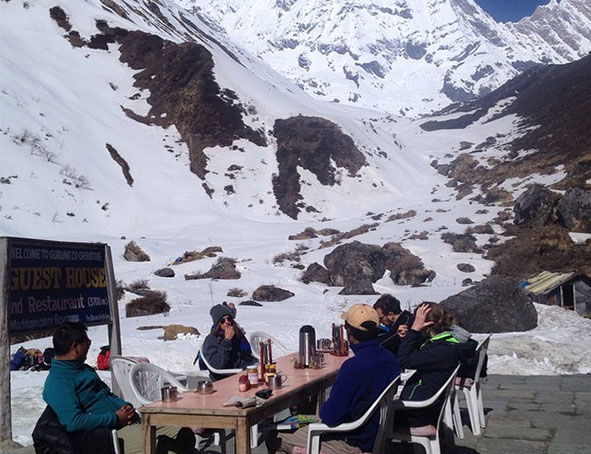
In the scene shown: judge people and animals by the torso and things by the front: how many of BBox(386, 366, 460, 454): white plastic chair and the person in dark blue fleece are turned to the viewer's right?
0

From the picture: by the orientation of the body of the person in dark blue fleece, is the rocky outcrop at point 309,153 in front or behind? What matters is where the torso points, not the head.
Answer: in front

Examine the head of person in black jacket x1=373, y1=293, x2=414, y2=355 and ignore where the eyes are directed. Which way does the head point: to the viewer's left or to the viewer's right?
to the viewer's left

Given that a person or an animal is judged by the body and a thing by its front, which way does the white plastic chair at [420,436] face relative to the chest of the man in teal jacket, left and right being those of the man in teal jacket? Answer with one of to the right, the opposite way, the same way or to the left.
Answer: the opposite way

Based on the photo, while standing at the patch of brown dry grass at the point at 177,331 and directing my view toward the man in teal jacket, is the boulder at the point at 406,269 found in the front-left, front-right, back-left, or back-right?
back-left

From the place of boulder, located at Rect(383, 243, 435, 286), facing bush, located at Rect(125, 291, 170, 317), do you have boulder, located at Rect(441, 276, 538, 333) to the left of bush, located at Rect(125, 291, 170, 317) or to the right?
left

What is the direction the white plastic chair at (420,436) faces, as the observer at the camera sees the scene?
facing to the left of the viewer

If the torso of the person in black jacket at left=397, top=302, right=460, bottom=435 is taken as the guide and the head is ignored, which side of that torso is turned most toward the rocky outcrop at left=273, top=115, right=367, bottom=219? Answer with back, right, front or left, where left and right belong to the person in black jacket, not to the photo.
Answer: right

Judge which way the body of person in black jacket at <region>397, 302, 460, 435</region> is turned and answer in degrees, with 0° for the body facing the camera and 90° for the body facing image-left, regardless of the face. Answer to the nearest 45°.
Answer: approximately 90°

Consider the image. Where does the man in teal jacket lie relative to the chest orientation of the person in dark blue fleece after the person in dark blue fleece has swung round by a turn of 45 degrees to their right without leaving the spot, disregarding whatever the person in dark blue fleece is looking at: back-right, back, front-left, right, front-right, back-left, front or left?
left

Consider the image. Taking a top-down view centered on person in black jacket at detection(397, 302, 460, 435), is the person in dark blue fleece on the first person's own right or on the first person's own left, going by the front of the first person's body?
on the first person's own left

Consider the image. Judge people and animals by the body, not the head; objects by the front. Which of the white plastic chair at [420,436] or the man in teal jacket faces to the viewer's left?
the white plastic chair

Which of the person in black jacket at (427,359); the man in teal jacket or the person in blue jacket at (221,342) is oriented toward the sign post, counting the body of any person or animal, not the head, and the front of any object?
the person in black jacket

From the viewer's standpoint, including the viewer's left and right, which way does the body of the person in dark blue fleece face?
facing away from the viewer and to the left of the viewer

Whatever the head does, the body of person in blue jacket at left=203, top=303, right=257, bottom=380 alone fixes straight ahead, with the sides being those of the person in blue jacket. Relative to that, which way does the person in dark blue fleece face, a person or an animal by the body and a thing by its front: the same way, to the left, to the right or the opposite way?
the opposite way

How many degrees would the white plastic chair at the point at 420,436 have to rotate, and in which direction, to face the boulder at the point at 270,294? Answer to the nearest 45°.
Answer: approximately 90° to its right

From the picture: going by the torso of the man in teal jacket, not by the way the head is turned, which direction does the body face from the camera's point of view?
to the viewer's right

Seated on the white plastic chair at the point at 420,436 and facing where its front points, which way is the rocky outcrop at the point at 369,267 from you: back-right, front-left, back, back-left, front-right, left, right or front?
right

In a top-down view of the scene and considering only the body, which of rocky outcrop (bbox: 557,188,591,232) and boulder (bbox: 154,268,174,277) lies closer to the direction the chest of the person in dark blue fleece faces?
the boulder

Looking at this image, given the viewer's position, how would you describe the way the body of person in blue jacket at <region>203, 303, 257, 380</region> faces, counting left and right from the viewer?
facing the viewer and to the right of the viewer
